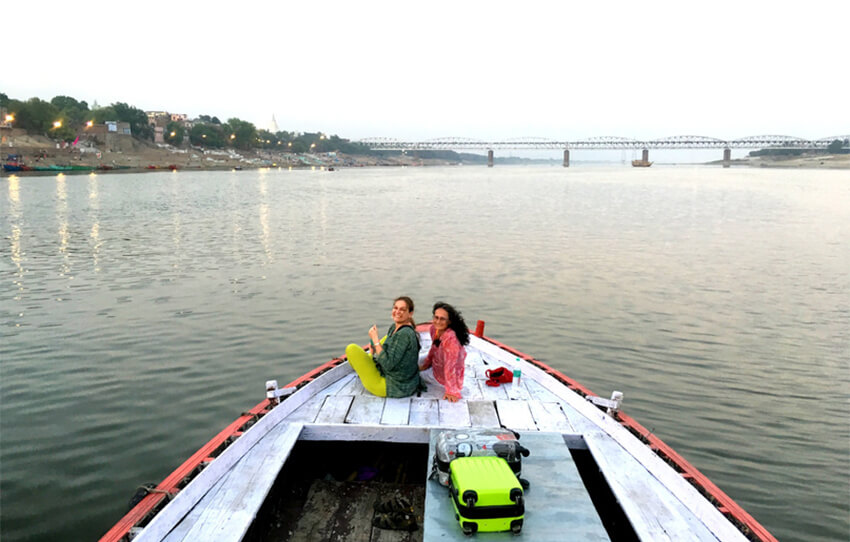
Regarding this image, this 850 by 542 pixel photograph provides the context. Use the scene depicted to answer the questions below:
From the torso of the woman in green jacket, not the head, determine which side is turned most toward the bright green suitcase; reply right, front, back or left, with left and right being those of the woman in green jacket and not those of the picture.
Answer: left

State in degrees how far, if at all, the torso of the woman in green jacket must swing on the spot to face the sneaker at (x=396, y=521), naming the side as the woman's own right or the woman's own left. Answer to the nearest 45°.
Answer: approximately 90° to the woman's own left

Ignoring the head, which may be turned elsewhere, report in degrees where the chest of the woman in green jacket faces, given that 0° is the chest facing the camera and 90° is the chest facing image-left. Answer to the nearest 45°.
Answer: approximately 90°

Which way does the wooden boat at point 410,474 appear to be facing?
away from the camera
